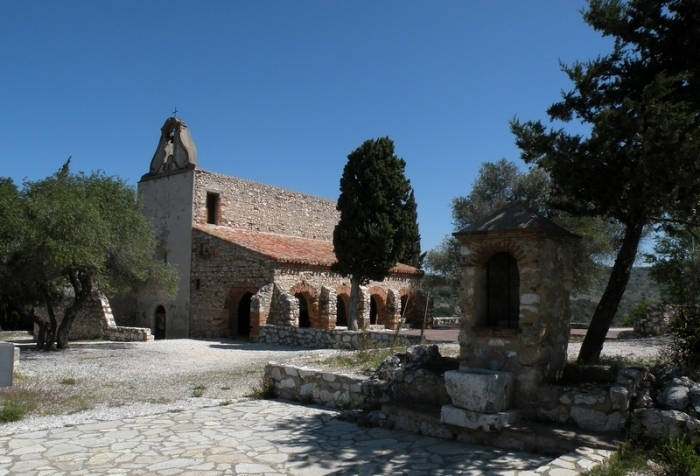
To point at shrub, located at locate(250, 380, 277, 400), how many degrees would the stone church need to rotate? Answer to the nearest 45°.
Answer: approximately 45° to its left

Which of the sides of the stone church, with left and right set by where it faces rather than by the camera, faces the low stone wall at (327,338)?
left

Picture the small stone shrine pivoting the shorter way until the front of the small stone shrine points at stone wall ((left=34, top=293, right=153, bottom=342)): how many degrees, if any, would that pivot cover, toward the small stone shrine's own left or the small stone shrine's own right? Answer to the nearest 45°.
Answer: approximately 90° to the small stone shrine's own right

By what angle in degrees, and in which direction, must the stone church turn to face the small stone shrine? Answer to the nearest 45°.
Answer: approximately 45° to its left

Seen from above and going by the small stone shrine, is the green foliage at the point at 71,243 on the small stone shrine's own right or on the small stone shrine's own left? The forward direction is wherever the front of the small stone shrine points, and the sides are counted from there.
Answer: on the small stone shrine's own right

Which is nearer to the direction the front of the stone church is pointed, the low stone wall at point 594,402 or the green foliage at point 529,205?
the low stone wall

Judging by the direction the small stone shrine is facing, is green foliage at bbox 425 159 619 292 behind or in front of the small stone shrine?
behind

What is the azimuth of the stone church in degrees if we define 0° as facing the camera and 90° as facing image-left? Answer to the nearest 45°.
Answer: approximately 45°

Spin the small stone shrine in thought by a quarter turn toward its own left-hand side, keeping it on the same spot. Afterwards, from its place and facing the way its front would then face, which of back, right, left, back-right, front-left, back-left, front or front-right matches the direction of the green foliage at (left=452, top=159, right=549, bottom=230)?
back-left

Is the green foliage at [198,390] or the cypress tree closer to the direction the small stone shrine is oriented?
the green foliage

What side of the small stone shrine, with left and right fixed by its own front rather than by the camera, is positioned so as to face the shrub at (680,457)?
left
